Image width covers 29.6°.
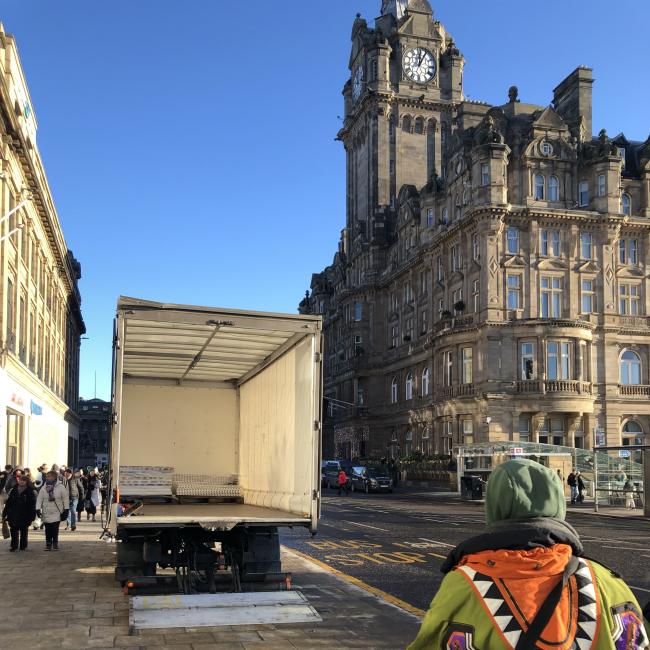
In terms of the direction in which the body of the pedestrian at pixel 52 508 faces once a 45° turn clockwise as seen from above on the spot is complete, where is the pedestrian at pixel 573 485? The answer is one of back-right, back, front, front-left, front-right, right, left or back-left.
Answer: back

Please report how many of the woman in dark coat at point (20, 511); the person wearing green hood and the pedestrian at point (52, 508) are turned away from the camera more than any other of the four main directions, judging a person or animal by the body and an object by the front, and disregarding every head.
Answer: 1

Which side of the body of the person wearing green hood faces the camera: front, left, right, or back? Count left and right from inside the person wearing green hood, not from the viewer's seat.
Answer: back

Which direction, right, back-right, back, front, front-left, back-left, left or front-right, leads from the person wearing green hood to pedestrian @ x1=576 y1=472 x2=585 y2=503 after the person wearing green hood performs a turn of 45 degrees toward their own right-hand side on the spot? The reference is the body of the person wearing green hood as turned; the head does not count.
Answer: front-left

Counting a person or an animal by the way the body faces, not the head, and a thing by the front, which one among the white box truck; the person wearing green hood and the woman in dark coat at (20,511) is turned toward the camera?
the woman in dark coat

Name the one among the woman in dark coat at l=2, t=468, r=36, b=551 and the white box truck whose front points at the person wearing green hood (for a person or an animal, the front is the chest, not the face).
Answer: the woman in dark coat

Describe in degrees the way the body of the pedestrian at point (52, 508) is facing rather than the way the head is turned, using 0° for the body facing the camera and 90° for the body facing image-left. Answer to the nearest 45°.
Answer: approximately 0°

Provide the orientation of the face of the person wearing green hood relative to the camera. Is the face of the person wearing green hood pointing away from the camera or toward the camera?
away from the camera

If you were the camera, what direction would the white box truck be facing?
facing away from the viewer

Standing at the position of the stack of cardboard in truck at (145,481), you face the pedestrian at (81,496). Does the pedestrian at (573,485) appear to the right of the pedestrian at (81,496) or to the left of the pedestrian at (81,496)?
right

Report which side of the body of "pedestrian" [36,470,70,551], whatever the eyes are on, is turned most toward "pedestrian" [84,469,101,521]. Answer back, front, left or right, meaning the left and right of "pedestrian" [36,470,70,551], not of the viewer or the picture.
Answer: back

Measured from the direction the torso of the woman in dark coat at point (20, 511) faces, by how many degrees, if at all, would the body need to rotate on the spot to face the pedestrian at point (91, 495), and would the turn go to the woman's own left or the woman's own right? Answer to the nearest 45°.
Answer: approximately 180°

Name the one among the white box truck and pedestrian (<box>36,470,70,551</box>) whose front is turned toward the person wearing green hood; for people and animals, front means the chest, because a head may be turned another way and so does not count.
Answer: the pedestrian

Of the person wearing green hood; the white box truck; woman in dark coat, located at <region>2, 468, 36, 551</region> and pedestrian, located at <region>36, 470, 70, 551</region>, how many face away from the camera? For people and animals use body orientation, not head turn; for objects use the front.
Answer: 2

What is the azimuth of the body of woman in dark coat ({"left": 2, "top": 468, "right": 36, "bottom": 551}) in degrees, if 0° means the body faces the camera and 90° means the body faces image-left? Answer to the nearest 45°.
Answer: approximately 0°

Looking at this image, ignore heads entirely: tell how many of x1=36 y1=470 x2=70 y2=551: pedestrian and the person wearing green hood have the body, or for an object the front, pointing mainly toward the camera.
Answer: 1
